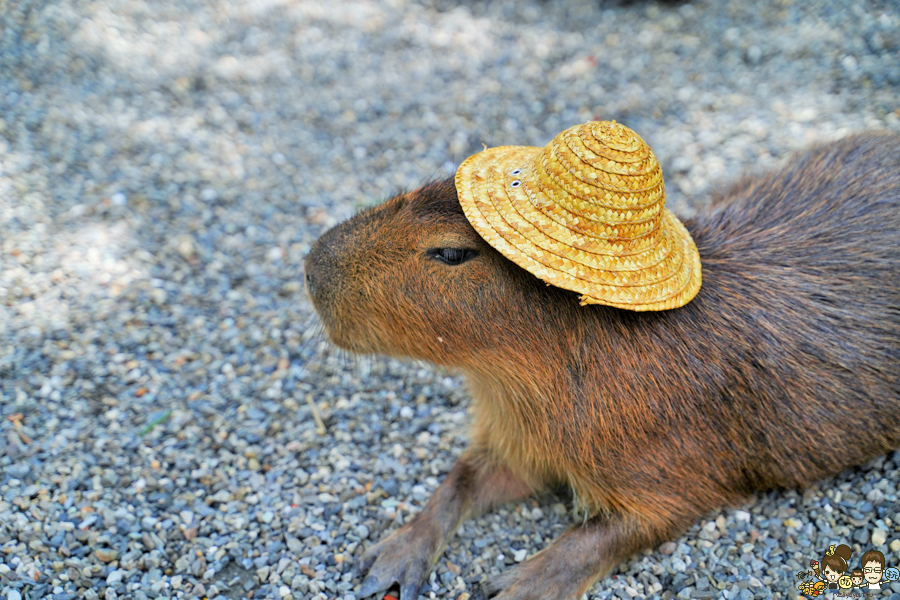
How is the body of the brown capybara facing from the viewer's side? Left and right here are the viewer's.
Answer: facing the viewer and to the left of the viewer
